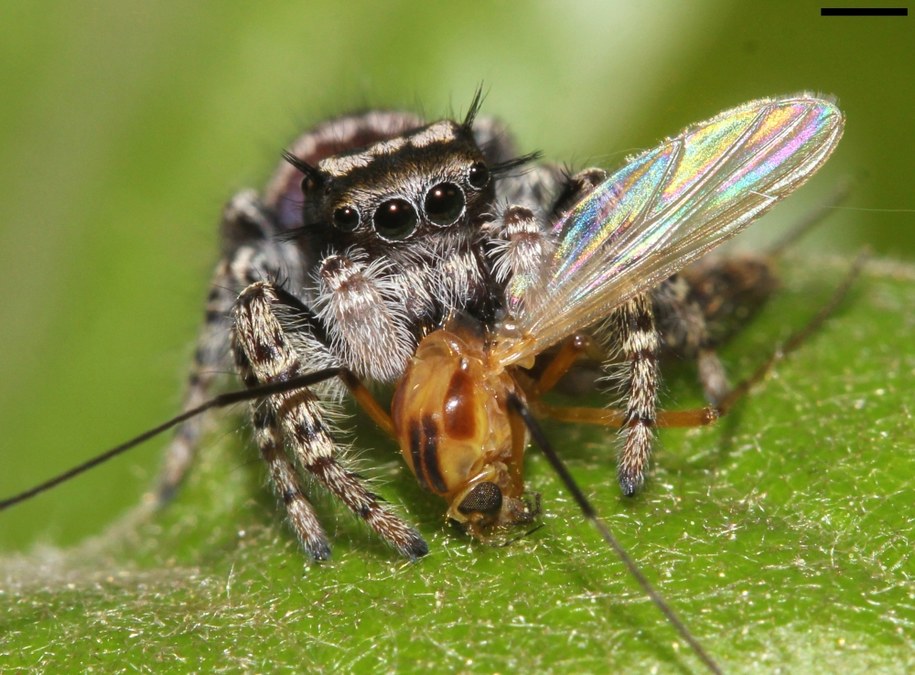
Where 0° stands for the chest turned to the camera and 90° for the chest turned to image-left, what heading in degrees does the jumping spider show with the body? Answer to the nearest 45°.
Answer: approximately 0°
